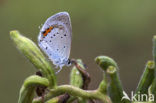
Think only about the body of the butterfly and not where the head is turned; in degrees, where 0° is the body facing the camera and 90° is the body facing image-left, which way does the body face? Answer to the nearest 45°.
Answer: approximately 270°
